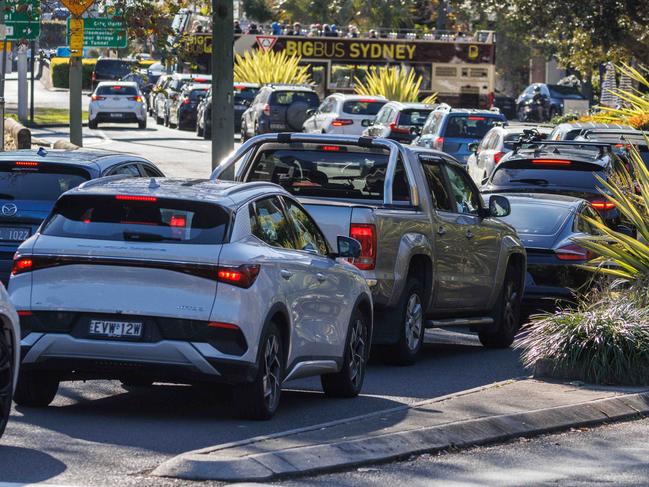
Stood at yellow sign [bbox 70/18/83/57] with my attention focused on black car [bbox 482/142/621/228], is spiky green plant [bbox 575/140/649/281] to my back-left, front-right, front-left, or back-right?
front-right

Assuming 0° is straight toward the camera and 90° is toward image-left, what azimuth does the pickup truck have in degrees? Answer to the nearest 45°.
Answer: approximately 225°

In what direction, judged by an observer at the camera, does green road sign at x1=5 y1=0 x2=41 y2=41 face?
facing the viewer

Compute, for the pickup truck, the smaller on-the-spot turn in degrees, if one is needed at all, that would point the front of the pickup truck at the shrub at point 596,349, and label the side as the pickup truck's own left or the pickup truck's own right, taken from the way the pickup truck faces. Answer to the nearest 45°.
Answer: approximately 90° to the pickup truck's own right

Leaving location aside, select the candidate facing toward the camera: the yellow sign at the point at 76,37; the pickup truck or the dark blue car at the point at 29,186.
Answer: the yellow sign

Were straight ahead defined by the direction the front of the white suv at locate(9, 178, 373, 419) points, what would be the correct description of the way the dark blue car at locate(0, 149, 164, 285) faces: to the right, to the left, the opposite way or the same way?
the same way

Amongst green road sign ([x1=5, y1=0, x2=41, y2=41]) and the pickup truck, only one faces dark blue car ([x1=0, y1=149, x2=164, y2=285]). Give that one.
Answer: the green road sign

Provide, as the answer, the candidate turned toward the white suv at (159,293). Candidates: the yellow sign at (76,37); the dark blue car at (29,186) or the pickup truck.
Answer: the yellow sign

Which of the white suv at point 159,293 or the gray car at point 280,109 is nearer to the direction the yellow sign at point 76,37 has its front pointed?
the white suv

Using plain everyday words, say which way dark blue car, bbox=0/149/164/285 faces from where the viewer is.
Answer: facing away from the viewer and to the right of the viewer

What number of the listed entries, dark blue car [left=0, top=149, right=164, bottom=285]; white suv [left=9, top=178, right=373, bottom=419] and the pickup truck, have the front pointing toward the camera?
0

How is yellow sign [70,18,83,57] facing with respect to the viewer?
toward the camera

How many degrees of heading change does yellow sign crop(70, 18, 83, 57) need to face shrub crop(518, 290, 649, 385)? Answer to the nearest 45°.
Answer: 0° — it already faces it

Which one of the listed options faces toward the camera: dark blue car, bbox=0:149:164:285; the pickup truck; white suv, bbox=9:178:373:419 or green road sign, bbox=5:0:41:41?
the green road sign

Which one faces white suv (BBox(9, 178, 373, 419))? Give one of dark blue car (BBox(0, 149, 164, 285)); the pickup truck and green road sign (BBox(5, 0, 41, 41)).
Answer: the green road sign

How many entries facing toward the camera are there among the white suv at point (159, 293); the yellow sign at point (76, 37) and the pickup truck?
1

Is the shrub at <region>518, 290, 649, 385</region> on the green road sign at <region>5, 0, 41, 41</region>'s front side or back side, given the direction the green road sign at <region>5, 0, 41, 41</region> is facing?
on the front side

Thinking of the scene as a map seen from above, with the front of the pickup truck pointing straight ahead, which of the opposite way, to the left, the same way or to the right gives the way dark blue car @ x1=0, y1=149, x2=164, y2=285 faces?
the same way
